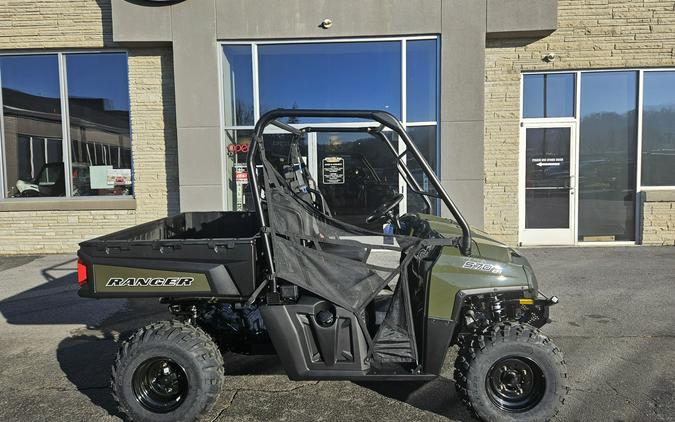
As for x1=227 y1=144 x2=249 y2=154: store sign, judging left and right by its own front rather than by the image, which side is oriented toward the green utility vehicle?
front

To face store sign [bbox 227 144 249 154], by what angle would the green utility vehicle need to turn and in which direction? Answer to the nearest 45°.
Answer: approximately 90° to its left

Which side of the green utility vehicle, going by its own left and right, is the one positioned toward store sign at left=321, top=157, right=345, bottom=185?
left

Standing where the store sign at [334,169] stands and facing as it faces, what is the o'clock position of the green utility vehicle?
The green utility vehicle is roughly at 12 o'clock from the store sign.

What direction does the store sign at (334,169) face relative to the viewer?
toward the camera

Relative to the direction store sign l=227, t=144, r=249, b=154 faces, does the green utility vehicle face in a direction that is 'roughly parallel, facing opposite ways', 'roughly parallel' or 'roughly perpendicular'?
roughly perpendicular

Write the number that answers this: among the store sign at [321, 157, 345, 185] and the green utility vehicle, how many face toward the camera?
1

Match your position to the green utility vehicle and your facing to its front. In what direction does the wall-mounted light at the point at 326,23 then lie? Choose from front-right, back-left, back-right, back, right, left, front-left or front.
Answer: left

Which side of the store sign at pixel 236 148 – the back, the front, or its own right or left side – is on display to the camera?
front

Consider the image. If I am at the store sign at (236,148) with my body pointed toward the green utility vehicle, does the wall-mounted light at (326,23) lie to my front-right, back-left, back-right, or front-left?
front-left

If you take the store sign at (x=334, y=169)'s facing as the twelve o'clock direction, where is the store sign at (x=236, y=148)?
the store sign at (x=236, y=148) is roughly at 3 o'clock from the store sign at (x=334, y=169).

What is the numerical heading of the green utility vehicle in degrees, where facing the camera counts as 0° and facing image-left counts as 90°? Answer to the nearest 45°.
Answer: approximately 270°

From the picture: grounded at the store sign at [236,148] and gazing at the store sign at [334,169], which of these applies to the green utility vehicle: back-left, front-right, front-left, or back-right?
front-right

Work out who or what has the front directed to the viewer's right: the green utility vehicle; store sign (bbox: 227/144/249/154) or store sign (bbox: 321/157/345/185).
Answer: the green utility vehicle
